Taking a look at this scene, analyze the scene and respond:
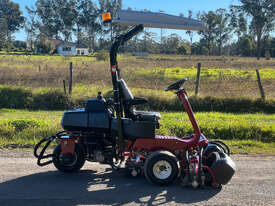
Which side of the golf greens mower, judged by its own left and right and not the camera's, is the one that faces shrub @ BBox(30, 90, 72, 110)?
left

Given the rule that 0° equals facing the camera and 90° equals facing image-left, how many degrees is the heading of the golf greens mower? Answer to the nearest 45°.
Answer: approximately 270°

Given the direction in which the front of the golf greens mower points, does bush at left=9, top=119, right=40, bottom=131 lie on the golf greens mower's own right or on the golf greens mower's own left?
on the golf greens mower's own left

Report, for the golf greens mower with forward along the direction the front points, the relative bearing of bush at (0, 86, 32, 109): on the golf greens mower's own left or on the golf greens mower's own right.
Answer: on the golf greens mower's own left

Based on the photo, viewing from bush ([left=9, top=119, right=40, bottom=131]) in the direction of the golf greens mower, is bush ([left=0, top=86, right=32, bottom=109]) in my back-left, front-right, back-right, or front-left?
back-left
